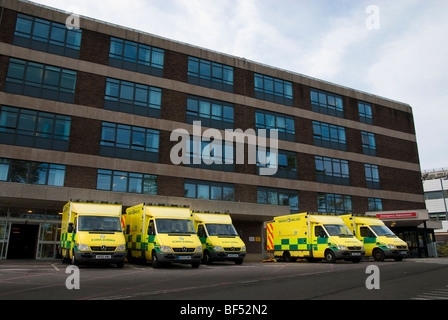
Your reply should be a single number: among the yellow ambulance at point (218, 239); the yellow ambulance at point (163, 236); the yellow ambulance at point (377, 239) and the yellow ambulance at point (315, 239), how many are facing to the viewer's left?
0

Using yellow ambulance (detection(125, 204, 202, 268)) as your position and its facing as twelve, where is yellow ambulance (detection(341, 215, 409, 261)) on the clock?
yellow ambulance (detection(341, 215, 409, 261)) is roughly at 10 o'clock from yellow ambulance (detection(125, 204, 202, 268)).

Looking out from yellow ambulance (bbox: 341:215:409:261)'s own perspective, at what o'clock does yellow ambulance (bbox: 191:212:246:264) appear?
yellow ambulance (bbox: 191:212:246:264) is roughly at 3 o'clock from yellow ambulance (bbox: 341:215:409:261).

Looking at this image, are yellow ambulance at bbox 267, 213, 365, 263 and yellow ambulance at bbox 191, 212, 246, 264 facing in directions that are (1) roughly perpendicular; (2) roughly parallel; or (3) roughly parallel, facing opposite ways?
roughly parallel

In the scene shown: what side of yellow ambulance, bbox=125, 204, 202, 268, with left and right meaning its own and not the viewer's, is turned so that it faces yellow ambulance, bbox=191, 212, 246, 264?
left

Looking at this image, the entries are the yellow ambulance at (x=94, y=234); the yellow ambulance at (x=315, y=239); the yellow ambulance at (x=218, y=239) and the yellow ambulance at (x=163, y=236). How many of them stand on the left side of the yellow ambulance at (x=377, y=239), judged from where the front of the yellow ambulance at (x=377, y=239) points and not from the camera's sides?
0

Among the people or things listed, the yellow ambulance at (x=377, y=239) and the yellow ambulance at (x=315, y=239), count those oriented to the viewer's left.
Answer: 0

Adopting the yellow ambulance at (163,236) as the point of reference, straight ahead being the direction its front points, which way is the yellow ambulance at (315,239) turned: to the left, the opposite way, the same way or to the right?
the same way

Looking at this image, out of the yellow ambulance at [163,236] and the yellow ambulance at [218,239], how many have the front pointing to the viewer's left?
0

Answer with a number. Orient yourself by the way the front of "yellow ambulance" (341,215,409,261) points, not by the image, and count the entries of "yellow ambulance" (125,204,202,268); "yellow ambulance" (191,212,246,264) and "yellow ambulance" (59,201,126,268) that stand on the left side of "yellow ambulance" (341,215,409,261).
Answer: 0

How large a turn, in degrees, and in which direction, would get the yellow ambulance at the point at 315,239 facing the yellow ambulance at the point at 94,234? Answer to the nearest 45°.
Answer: approximately 90° to its right

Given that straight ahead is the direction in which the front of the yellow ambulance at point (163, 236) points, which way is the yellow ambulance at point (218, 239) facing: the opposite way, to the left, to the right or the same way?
the same way

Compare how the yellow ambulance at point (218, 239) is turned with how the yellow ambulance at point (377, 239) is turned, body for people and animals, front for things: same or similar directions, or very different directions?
same or similar directions

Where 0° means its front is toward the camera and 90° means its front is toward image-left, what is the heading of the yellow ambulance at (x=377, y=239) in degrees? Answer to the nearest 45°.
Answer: approximately 315°

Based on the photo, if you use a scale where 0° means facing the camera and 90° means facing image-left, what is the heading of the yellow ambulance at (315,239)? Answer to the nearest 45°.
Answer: approximately 315°

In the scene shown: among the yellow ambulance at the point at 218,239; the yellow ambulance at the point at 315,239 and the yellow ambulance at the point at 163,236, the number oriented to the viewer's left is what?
0

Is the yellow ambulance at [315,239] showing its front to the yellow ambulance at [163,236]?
no

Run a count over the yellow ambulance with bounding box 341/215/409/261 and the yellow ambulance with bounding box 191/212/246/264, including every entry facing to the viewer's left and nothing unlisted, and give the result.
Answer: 0

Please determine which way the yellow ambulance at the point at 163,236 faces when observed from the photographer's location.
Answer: facing the viewer and to the right of the viewer
